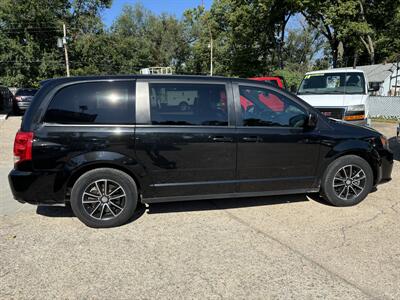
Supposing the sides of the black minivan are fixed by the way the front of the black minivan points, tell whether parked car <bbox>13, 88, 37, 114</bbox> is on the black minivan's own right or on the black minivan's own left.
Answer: on the black minivan's own left

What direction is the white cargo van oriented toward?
toward the camera

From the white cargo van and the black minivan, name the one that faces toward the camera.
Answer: the white cargo van

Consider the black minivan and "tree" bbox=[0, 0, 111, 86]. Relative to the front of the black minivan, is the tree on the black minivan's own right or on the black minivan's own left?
on the black minivan's own left

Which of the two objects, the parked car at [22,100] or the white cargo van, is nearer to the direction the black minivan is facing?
the white cargo van

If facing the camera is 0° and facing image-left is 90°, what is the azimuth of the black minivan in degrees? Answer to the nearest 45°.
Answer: approximately 270°

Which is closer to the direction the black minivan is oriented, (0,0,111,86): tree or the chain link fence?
the chain link fence

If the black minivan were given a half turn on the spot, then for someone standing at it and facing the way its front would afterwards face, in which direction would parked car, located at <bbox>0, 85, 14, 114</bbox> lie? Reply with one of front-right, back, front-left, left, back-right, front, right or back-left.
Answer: front-right

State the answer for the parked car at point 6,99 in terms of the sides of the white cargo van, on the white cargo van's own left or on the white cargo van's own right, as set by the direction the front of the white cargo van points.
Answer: on the white cargo van's own right

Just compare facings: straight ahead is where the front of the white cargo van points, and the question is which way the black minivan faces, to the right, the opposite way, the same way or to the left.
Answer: to the left

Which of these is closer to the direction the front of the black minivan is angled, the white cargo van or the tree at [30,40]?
the white cargo van

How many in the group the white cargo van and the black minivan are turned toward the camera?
1

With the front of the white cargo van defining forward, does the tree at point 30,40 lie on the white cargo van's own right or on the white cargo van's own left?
on the white cargo van's own right

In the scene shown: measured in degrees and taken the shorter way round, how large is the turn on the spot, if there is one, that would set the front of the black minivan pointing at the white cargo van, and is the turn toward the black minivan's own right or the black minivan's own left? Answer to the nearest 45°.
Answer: approximately 45° to the black minivan's own left

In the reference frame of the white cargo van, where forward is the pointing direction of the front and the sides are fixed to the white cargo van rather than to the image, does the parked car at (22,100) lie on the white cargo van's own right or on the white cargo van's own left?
on the white cargo van's own right
